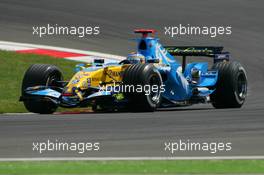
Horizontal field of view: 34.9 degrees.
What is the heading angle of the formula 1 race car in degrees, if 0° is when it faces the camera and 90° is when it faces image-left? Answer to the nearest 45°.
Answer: approximately 45°
